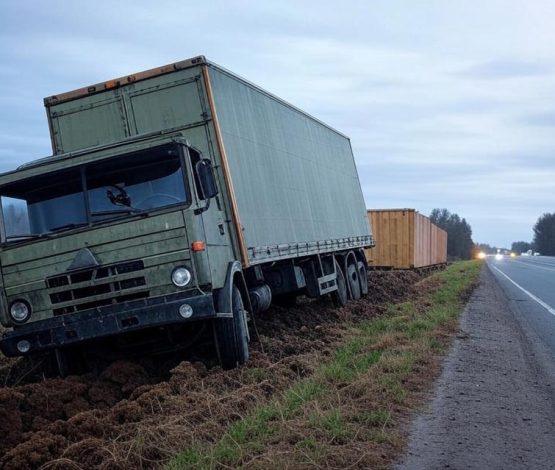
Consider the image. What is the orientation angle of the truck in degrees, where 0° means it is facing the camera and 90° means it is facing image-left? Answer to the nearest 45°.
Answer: approximately 45°

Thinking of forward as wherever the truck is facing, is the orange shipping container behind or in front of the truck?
behind
